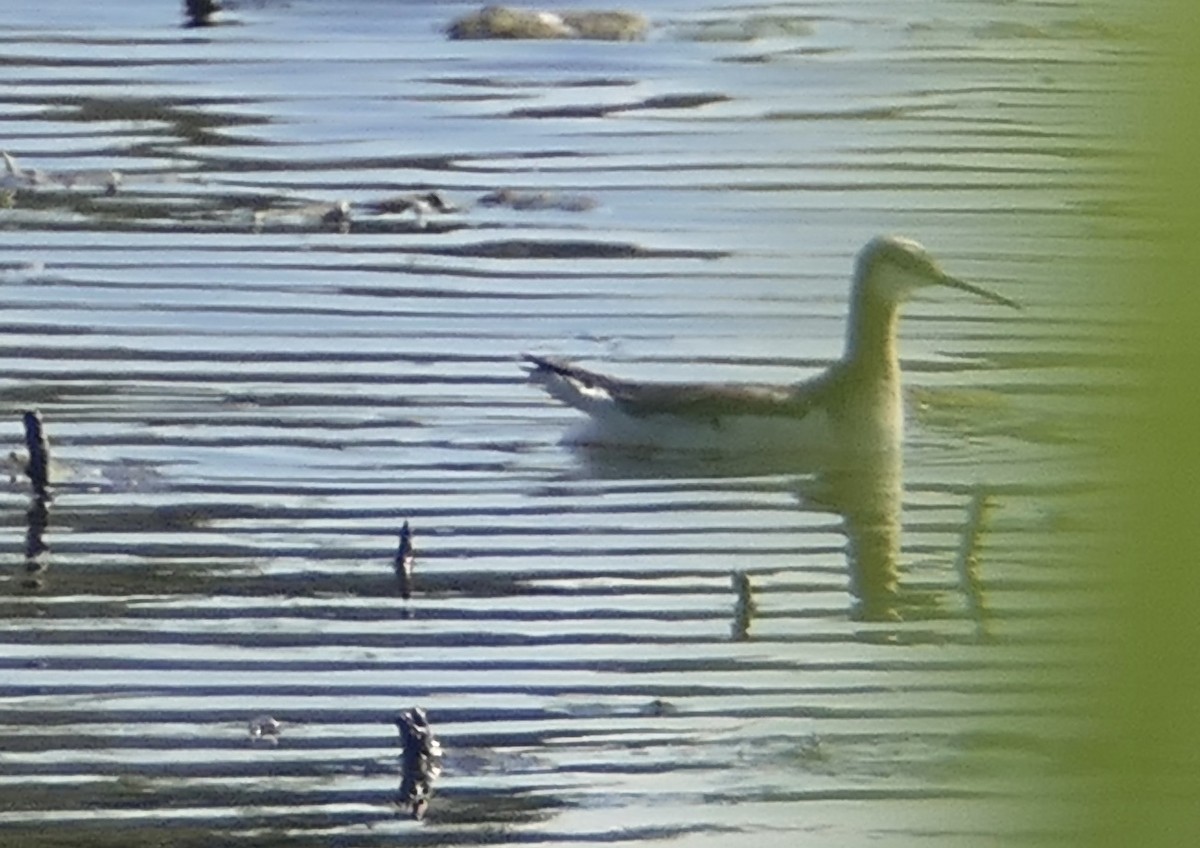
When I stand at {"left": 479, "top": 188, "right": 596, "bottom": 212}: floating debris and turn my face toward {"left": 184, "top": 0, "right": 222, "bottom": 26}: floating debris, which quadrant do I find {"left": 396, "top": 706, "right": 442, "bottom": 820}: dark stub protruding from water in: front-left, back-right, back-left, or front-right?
back-left

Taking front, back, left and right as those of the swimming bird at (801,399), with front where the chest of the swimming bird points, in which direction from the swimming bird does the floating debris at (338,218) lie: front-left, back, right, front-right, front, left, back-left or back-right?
back-left

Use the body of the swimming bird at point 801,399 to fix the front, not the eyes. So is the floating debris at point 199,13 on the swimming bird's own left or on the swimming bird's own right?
on the swimming bird's own left

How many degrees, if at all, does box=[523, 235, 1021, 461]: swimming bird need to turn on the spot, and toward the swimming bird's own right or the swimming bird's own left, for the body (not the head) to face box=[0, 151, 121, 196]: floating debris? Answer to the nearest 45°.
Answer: approximately 135° to the swimming bird's own left

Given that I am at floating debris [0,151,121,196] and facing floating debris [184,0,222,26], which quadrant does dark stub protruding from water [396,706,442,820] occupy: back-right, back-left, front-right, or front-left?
back-right

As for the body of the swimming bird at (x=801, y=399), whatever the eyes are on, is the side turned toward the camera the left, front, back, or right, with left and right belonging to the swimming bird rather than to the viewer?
right

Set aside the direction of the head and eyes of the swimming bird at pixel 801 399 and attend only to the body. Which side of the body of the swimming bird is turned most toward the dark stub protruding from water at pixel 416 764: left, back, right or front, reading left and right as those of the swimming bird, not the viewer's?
right

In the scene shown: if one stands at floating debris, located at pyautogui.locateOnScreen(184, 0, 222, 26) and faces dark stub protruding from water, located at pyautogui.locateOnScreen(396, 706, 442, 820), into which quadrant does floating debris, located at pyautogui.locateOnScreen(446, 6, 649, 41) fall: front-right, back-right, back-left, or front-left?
front-left

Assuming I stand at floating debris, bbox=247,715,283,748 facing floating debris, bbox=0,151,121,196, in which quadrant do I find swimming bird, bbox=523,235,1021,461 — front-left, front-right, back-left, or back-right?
front-right
